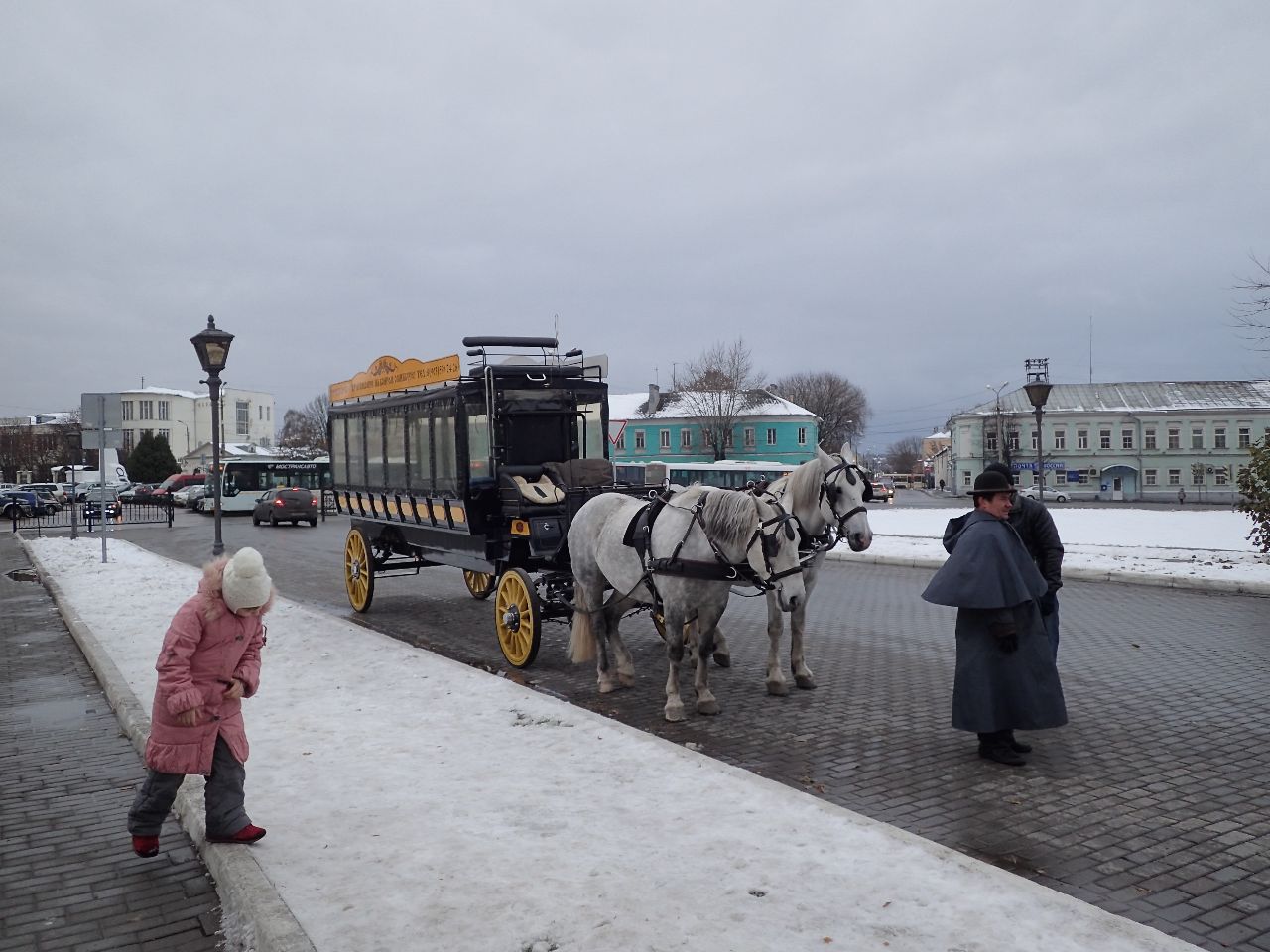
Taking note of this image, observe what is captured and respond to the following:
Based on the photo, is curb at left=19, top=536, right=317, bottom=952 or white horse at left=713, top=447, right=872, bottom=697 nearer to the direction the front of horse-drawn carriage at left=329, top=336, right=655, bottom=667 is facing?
the white horse

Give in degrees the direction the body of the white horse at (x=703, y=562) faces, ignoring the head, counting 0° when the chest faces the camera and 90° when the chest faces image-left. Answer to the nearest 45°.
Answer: approximately 315°

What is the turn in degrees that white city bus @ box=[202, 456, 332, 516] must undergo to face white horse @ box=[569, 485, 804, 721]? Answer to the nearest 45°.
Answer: approximately 90° to its left

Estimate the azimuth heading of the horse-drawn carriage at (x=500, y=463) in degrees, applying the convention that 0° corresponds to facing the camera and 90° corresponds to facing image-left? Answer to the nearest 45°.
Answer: approximately 315°

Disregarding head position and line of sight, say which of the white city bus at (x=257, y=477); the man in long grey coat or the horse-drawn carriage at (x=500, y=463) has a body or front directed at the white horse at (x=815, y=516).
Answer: the horse-drawn carriage

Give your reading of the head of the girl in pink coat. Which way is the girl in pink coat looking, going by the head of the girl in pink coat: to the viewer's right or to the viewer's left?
to the viewer's right

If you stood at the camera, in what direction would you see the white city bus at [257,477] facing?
facing to the left of the viewer

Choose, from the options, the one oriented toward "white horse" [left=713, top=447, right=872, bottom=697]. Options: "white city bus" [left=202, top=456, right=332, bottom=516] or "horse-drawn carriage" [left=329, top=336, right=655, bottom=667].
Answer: the horse-drawn carriage

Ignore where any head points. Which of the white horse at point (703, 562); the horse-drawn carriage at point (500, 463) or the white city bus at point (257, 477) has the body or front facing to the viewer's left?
the white city bus

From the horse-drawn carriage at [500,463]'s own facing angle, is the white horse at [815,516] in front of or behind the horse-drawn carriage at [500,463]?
in front

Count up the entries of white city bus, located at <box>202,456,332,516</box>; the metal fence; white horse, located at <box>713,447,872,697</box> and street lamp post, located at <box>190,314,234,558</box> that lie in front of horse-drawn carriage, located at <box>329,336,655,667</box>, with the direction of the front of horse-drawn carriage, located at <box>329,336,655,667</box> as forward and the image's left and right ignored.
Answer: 1

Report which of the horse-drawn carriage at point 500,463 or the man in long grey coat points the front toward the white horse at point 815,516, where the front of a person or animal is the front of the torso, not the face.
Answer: the horse-drawn carriage

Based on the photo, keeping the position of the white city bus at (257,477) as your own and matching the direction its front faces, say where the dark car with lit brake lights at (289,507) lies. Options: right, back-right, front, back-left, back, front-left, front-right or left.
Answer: left

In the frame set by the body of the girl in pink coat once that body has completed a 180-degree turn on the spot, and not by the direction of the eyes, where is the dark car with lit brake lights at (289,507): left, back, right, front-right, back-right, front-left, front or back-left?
front-right

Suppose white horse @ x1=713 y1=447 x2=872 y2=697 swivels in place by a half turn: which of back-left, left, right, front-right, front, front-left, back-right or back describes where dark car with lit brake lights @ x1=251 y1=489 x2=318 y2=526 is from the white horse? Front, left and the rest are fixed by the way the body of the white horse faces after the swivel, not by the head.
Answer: front
